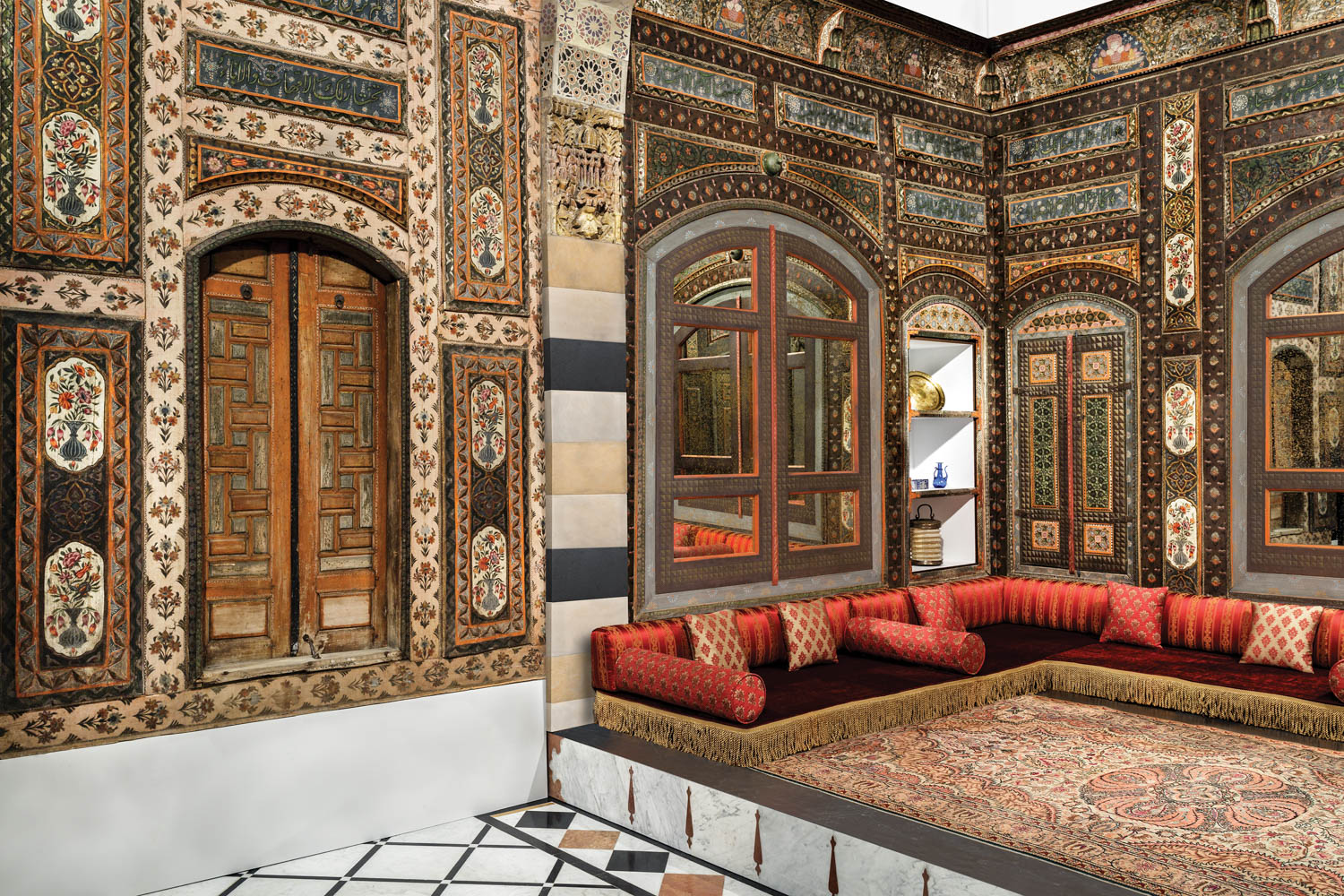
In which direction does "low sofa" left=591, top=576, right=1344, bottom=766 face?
toward the camera

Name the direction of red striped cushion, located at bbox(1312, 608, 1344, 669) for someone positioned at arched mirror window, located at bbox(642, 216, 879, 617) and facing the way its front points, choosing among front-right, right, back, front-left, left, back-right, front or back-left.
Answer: front-left

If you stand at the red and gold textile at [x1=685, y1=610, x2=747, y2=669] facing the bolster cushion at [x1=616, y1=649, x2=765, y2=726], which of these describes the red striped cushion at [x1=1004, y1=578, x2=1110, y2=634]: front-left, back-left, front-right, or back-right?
back-left

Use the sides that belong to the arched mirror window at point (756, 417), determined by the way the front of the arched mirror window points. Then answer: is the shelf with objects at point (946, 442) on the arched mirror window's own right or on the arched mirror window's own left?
on the arched mirror window's own left

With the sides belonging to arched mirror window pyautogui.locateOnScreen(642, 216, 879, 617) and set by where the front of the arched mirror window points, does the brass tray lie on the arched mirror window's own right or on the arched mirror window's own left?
on the arched mirror window's own left

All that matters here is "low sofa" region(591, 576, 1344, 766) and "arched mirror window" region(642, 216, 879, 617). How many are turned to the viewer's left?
0

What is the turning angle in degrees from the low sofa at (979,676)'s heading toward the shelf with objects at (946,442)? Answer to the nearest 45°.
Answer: approximately 180°

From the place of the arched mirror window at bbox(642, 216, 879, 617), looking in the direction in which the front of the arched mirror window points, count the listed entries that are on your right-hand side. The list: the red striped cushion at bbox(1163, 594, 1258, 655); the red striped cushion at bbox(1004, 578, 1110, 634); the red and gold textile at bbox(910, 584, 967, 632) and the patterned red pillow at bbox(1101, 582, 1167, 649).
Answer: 0

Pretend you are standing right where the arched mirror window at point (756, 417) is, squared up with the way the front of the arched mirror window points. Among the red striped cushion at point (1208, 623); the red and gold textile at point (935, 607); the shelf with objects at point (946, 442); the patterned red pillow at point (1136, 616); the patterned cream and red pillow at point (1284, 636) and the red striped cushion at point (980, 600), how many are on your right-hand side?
0

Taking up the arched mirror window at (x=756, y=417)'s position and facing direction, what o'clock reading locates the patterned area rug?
The patterned area rug is roughly at 12 o'clock from the arched mirror window.

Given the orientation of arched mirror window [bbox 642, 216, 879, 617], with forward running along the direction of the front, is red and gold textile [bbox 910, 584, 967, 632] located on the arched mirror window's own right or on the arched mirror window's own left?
on the arched mirror window's own left

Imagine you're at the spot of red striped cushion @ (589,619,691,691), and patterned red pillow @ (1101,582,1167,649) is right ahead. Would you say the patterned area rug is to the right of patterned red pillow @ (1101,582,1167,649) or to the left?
right

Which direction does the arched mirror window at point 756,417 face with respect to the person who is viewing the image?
facing the viewer and to the right of the viewer

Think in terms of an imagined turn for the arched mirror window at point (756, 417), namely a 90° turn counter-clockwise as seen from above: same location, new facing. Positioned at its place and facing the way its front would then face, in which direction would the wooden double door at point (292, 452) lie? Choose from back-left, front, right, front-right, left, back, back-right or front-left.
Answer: back
